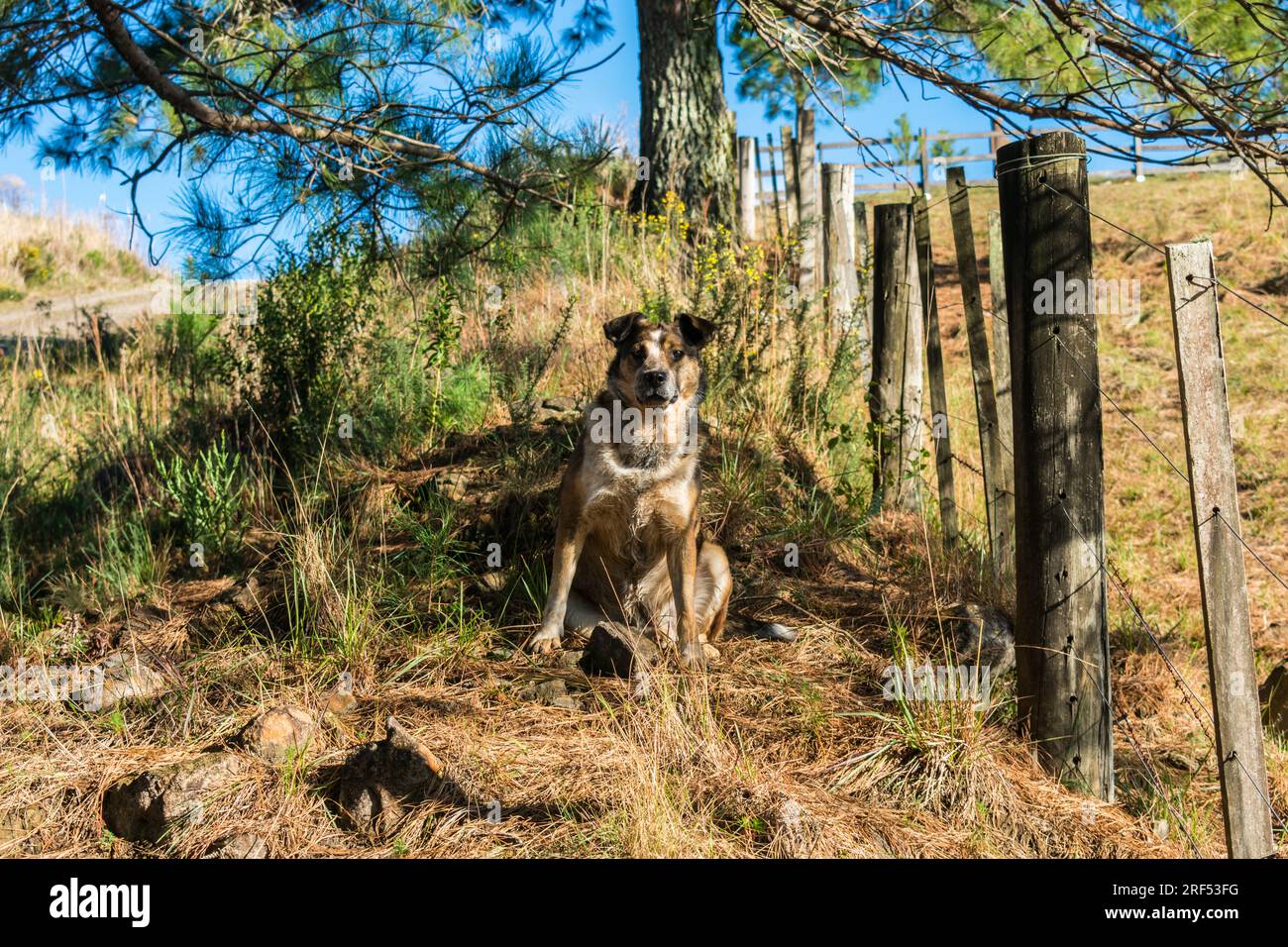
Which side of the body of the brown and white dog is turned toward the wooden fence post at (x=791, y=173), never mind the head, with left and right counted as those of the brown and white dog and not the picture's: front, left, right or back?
back

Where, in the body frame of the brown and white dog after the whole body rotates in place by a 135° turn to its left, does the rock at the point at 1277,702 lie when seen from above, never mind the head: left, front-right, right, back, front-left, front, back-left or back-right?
front-right

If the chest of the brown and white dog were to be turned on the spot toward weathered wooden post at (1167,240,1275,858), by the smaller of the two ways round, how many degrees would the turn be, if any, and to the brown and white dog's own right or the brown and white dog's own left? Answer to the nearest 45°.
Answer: approximately 45° to the brown and white dog's own left

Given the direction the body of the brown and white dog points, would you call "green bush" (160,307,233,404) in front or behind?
behind

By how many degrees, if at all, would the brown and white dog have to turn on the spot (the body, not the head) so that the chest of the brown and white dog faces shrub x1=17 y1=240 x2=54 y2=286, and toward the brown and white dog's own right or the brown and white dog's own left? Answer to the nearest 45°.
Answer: approximately 135° to the brown and white dog's own right

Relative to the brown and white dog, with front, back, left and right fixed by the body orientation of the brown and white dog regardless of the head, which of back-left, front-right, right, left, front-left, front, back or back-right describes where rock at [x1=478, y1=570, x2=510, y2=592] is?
back-right

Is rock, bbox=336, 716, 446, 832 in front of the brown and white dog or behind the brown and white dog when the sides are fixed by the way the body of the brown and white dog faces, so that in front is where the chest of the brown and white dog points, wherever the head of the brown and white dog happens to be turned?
in front

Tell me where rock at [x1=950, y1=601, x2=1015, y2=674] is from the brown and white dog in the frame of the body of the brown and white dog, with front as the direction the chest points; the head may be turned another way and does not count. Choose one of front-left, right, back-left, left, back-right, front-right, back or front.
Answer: left

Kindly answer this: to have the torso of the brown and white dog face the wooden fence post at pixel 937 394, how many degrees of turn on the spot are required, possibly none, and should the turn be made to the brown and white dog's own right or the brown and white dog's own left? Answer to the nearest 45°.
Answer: approximately 135° to the brown and white dog's own left

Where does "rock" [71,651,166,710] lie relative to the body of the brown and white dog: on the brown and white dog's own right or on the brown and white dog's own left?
on the brown and white dog's own right

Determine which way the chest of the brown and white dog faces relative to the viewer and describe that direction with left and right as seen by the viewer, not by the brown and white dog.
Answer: facing the viewer

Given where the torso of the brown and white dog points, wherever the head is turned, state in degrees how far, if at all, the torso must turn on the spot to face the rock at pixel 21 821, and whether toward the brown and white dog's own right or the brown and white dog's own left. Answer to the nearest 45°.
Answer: approximately 45° to the brown and white dog's own right

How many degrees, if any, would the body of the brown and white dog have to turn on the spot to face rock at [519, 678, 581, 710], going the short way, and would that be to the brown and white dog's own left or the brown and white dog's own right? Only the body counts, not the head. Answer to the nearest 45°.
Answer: approximately 45° to the brown and white dog's own right

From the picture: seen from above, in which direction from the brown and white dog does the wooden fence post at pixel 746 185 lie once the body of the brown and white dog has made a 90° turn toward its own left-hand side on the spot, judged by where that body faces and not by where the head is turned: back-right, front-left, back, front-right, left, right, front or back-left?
left
